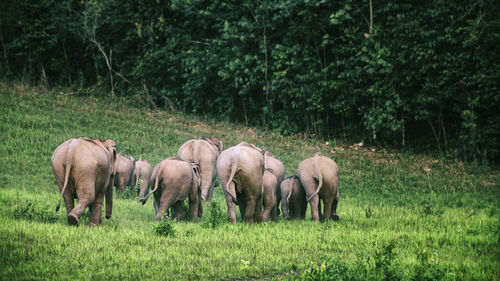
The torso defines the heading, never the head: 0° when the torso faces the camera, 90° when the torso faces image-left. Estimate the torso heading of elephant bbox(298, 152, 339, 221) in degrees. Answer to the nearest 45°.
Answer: approximately 180°

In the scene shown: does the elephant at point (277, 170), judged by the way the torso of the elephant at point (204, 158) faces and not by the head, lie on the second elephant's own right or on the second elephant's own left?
on the second elephant's own right

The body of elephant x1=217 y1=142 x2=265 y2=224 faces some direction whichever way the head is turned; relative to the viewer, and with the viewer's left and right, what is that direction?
facing away from the viewer and to the right of the viewer

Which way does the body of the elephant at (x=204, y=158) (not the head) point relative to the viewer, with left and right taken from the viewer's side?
facing away from the viewer and to the right of the viewer

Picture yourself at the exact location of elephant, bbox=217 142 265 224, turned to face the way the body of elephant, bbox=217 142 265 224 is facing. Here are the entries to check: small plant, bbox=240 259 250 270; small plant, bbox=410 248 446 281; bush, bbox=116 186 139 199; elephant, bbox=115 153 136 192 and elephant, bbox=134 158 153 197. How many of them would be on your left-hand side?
3

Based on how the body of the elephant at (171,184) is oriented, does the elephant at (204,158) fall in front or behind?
in front

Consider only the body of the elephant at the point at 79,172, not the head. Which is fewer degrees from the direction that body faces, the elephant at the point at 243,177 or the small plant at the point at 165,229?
the elephant

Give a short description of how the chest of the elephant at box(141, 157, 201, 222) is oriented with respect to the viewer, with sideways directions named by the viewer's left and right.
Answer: facing away from the viewer and to the right of the viewer

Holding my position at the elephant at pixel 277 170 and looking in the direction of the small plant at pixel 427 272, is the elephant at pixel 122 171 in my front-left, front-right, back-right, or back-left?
back-right

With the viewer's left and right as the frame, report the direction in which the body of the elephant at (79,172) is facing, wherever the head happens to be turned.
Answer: facing away from the viewer and to the right of the viewer

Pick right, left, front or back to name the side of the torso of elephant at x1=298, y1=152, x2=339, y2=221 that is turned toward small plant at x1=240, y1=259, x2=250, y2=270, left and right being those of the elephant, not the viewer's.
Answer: back
